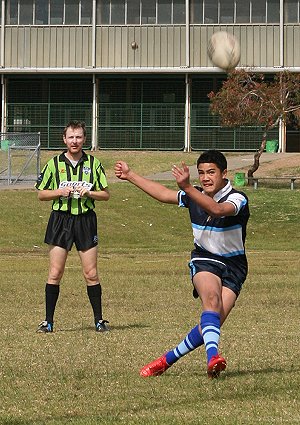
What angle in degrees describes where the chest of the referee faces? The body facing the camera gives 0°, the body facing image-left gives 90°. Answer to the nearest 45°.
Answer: approximately 0°

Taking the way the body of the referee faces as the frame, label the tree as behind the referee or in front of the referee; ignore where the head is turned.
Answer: behind

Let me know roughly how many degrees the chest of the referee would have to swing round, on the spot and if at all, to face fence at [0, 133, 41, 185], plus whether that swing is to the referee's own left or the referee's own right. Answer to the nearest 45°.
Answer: approximately 180°
